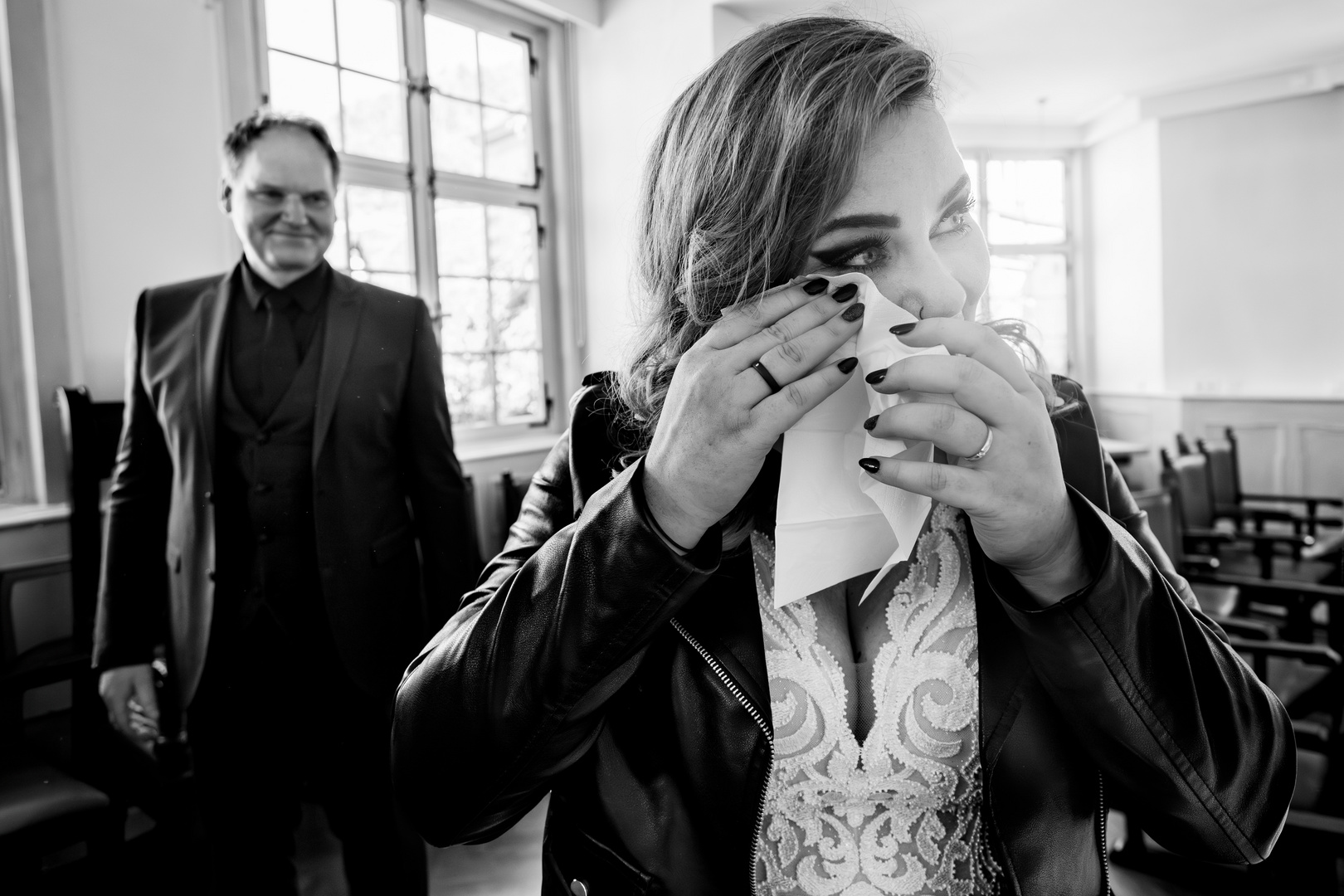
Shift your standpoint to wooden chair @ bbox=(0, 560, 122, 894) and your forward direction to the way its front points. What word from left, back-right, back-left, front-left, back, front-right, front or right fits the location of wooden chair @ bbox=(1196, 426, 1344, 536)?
front-left

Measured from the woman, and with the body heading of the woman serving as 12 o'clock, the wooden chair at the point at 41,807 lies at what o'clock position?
The wooden chair is roughly at 4 o'clock from the woman.

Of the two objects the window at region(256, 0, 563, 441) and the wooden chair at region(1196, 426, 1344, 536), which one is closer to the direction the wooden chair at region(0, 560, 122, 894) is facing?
the wooden chair

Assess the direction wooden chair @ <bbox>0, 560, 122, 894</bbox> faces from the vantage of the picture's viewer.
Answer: facing the viewer and to the right of the viewer

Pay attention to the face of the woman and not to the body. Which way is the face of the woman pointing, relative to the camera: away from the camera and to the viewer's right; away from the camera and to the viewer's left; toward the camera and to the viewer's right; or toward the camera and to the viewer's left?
toward the camera and to the viewer's right

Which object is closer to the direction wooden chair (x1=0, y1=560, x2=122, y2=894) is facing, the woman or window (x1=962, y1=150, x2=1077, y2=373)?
the woman

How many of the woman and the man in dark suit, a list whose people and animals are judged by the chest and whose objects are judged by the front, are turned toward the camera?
2

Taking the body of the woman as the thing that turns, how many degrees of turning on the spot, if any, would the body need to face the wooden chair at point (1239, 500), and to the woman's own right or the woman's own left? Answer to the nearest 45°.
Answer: approximately 135° to the woman's own left

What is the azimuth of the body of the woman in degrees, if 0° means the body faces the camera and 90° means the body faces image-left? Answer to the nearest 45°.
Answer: approximately 0°

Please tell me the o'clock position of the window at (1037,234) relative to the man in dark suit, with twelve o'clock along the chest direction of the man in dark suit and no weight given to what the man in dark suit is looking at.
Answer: The window is roughly at 8 o'clock from the man in dark suit.
